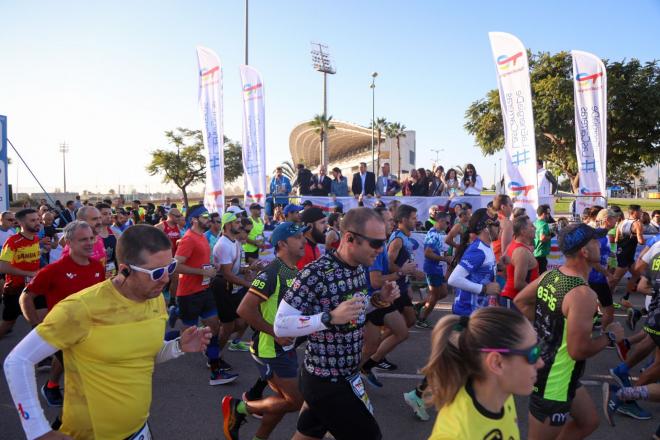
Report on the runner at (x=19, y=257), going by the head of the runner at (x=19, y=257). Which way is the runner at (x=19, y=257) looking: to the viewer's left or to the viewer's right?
to the viewer's right

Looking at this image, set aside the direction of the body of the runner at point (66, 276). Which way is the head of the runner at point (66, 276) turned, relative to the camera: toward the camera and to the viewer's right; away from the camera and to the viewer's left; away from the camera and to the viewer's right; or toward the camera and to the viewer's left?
toward the camera and to the viewer's right

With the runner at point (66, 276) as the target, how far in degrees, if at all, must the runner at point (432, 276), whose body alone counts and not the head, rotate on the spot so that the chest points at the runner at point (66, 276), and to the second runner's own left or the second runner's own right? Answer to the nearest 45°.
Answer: approximately 135° to the second runner's own right

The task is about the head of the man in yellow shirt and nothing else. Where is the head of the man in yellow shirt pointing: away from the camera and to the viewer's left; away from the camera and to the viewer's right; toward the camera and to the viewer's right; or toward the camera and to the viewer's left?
toward the camera and to the viewer's right

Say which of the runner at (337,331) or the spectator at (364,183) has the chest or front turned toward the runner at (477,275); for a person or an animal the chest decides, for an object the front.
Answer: the spectator

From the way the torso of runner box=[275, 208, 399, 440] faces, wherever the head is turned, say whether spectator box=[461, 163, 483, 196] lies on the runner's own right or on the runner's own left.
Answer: on the runner's own left

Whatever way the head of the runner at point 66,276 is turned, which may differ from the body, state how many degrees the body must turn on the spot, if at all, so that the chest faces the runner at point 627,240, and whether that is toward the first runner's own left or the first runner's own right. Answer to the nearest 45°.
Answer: approximately 45° to the first runner's own left
